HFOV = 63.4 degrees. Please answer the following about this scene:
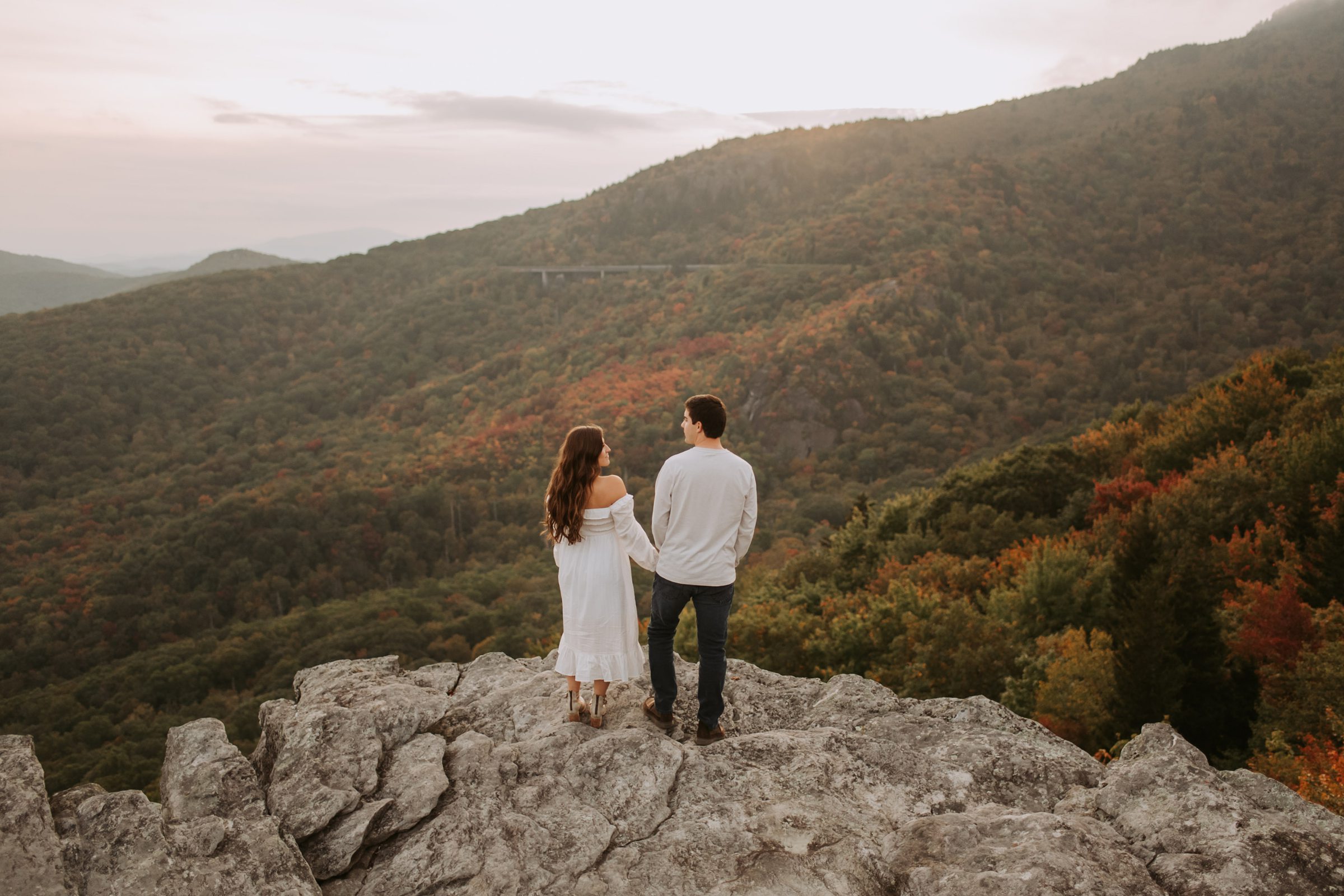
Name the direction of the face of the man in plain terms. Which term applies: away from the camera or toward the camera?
away from the camera

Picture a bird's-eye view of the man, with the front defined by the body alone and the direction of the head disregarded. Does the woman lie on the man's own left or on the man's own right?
on the man's own left

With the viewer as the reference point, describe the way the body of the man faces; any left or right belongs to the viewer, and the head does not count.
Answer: facing away from the viewer

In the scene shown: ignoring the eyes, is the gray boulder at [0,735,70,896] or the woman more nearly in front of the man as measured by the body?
the woman

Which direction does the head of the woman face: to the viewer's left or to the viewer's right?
to the viewer's right

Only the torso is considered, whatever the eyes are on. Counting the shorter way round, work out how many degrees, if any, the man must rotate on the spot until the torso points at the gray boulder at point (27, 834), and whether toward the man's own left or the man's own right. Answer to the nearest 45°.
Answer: approximately 135° to the man's own left
